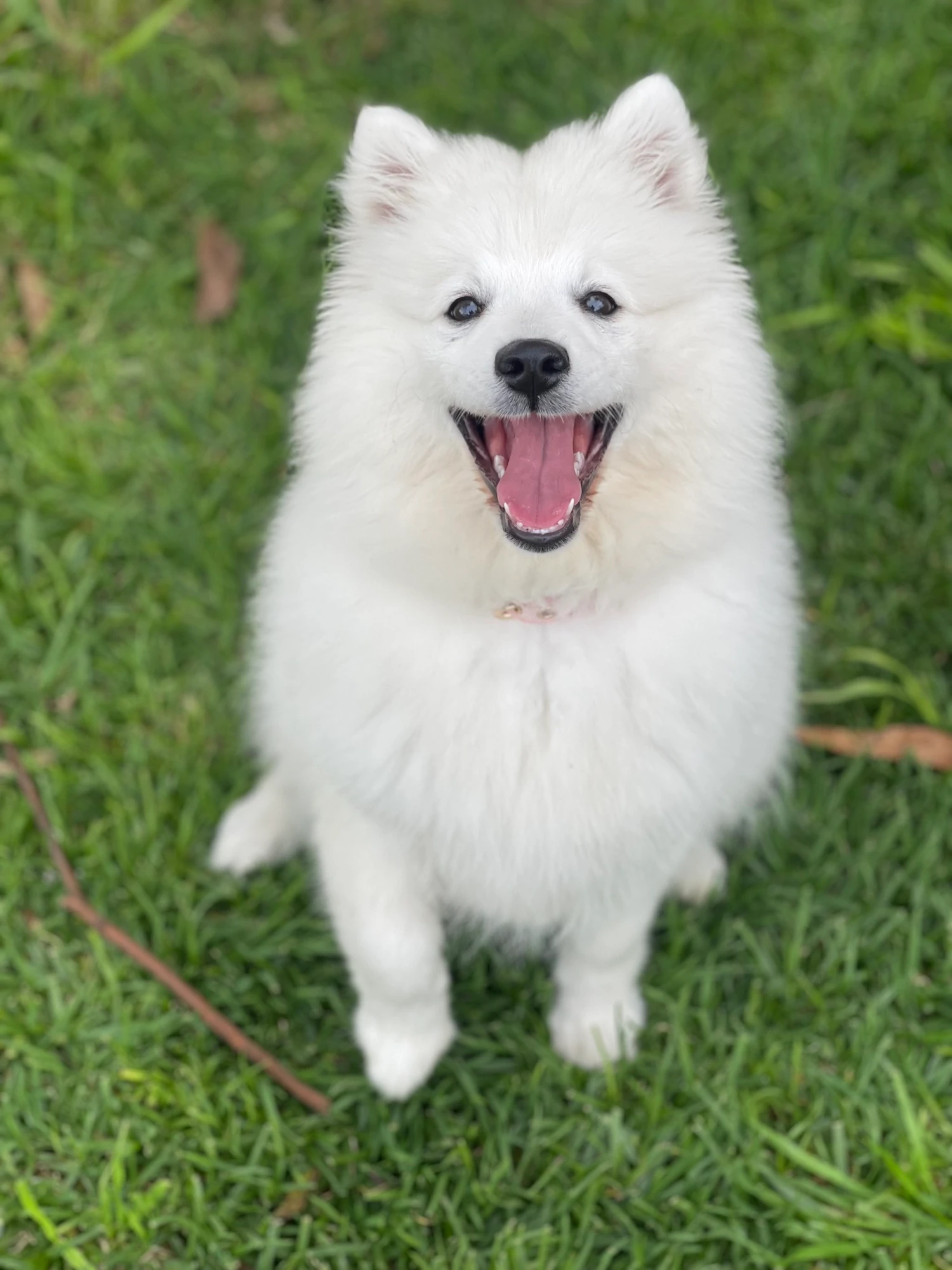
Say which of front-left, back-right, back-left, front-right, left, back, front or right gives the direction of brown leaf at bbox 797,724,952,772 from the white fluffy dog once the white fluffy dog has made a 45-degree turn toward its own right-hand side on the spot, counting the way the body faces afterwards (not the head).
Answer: back

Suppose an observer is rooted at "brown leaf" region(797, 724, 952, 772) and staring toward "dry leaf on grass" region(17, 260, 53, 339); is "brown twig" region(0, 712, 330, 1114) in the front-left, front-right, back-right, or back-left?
front-left

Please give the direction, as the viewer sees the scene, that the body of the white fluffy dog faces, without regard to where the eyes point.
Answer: toward the camera
